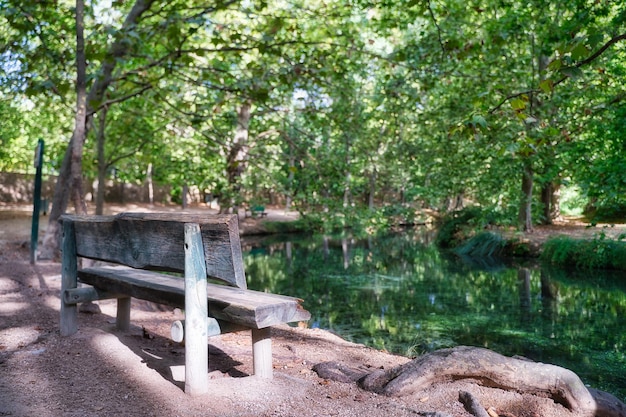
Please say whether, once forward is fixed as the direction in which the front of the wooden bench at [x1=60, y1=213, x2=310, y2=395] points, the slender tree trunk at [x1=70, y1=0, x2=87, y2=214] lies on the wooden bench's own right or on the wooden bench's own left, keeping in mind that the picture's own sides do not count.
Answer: on the wooden bench's own left

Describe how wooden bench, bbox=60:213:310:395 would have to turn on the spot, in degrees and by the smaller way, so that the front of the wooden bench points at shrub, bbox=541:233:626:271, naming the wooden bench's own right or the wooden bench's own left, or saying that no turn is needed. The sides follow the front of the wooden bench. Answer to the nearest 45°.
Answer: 0° — it already faces it

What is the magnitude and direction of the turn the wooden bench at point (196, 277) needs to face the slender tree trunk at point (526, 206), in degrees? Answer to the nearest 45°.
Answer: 0° — it already faces it

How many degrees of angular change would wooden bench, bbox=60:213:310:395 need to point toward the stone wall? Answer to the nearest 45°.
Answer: approximately 45° to its left

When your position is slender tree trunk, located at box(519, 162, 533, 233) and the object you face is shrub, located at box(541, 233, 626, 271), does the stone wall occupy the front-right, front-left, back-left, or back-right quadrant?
back-right

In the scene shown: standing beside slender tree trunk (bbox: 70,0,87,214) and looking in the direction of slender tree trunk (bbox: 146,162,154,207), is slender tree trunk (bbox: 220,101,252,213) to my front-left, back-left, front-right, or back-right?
front-right

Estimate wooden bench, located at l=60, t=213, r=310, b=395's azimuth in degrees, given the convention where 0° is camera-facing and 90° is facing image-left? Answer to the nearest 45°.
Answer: approximately 225°

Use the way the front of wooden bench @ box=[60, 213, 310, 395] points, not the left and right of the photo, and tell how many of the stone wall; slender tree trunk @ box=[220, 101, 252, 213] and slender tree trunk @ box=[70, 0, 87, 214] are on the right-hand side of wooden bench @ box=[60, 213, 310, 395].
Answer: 0
